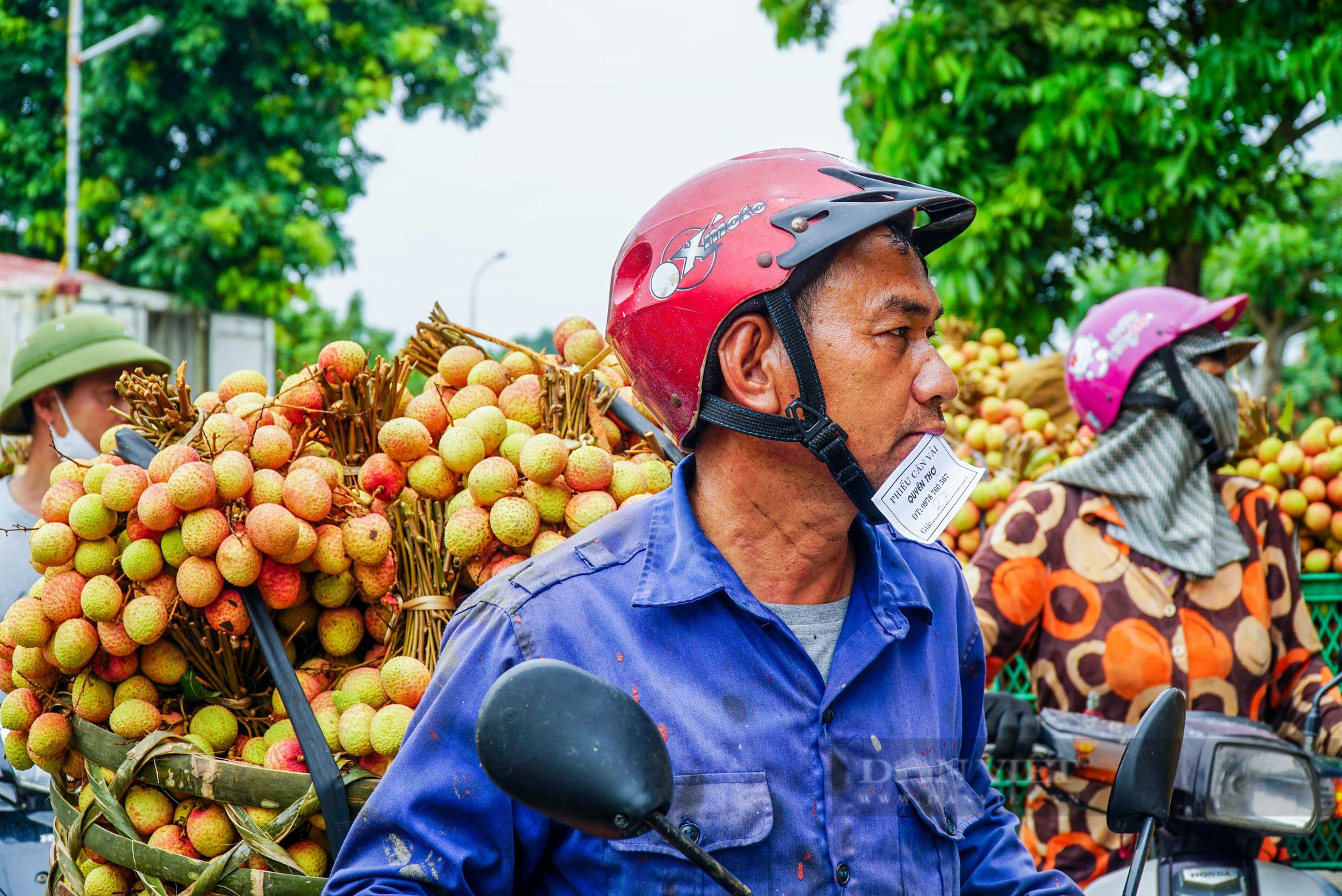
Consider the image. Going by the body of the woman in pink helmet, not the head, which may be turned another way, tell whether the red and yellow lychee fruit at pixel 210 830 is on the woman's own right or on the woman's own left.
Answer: on the woman's own right

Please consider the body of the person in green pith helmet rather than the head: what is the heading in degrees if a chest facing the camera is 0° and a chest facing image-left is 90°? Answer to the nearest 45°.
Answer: approximately 270°

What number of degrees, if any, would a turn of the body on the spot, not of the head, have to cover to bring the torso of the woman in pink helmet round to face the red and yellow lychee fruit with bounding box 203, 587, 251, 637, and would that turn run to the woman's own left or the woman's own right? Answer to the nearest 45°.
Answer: approximately 90° to the woman's own right

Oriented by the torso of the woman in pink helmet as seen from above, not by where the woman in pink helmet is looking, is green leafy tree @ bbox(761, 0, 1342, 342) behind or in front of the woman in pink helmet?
behind

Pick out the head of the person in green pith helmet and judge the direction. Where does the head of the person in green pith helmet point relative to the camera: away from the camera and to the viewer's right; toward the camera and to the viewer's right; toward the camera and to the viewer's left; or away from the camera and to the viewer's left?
toward the camera and to the viewer's right

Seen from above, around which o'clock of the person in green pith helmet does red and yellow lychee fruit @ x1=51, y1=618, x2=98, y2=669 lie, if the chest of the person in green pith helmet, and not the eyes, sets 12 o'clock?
The red and yellow lychee fruit is roughly at 3 o'clock from the person in green pith helmet.

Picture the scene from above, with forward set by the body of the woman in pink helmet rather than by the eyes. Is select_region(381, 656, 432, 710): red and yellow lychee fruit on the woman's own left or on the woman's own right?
on the woman's own right

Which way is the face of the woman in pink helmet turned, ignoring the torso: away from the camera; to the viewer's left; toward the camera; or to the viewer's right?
to the viewer's right

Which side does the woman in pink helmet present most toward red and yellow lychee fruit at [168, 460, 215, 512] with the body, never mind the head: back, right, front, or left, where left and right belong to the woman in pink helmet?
right

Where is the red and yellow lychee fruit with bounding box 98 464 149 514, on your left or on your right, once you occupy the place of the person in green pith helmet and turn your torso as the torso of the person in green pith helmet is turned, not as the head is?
on your right

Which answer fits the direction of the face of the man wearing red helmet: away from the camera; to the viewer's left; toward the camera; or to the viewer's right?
to the viewer's right
